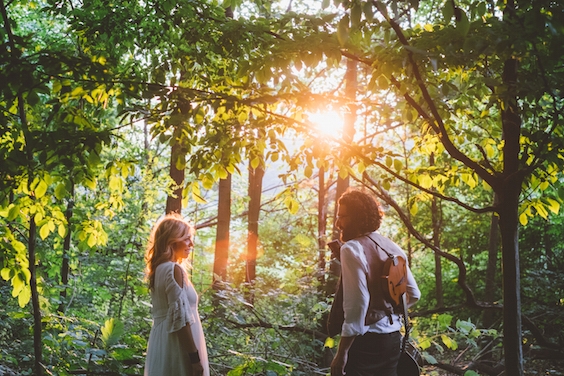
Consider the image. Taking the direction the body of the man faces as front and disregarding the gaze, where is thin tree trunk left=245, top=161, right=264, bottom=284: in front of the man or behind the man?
in front

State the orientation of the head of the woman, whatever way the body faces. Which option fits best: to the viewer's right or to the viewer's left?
to the viewer's right

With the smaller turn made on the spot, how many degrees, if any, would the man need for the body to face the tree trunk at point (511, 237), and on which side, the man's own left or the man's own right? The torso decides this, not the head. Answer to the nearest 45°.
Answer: approximately 135° to the man's own right

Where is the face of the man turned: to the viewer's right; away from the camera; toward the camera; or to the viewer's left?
to the viewer's left

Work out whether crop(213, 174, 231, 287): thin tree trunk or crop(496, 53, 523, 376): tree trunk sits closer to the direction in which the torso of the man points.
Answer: the thin tree trunk

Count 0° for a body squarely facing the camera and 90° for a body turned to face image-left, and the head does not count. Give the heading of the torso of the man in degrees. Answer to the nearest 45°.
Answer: approximately 135°

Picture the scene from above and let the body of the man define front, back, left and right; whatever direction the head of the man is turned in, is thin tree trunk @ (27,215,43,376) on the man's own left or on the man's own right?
on the man's own left

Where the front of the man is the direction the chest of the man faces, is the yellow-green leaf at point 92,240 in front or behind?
in front

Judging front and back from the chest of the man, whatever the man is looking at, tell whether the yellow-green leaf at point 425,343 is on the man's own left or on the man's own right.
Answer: on the man's own right
